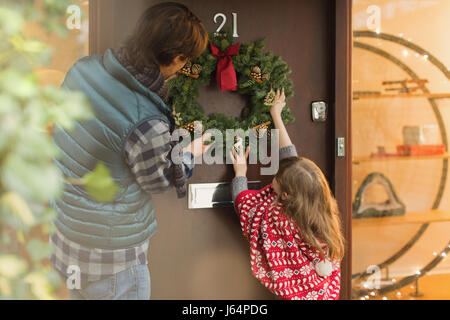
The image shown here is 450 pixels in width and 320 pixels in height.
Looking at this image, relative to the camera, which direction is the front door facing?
toward the camera

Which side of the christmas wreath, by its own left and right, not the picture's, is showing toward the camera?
front

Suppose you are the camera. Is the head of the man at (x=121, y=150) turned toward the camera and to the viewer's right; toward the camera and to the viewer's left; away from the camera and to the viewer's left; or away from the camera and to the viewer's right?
away from the camera and to the viewer's right

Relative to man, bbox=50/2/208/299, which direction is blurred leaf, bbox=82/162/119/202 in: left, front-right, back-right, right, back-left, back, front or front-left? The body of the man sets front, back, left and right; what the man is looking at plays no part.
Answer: back-right

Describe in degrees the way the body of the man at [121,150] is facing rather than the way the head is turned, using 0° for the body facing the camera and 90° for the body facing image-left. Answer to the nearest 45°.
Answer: approximately 225°

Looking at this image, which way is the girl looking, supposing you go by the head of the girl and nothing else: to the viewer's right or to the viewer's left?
to the viewer's left

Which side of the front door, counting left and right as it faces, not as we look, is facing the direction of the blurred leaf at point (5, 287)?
front

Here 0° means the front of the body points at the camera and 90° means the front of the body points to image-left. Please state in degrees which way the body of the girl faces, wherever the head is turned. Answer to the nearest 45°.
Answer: approximately 135°
